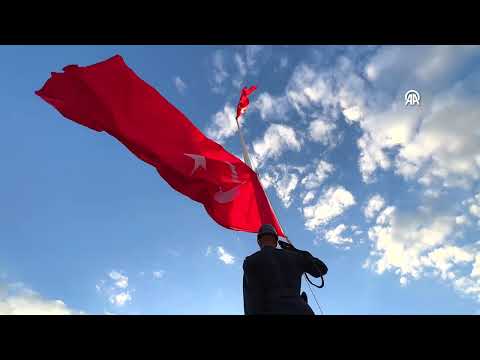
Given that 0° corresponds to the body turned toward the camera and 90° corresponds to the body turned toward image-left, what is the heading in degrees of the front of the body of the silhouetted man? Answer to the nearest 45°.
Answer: approximately 180°
